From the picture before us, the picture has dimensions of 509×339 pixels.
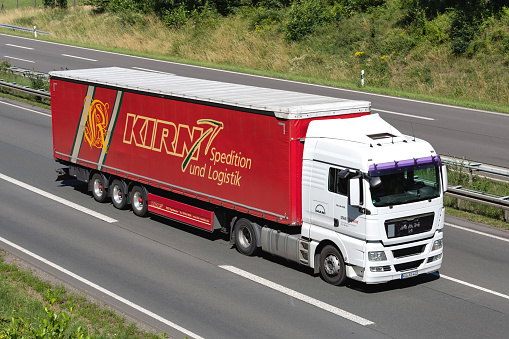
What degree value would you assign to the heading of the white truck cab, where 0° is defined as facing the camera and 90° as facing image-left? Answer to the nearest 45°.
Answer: approximately 315°

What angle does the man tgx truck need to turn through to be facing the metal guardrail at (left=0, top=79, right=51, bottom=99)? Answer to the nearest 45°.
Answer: approximately 180°

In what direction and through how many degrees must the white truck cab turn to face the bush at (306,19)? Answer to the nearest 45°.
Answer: approximately 135° to its left

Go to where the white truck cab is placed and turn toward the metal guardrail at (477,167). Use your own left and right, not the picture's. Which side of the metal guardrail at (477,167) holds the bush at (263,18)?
left

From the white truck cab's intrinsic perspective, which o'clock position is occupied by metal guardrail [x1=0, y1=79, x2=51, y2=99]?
The metal guardrail is roughly at 6 o'clock from the white truck cab.

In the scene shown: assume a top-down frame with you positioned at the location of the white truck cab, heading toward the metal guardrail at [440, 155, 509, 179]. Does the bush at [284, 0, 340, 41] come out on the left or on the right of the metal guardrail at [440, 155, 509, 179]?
left

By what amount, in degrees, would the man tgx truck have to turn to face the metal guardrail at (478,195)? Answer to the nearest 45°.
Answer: approximately 90° to its left

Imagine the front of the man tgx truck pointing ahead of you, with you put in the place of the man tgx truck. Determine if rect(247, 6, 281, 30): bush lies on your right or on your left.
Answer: on your left

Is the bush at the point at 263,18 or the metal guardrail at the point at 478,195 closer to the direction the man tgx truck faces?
the metal guardrail

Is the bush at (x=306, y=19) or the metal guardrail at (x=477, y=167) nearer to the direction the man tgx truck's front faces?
the metal guardrail
